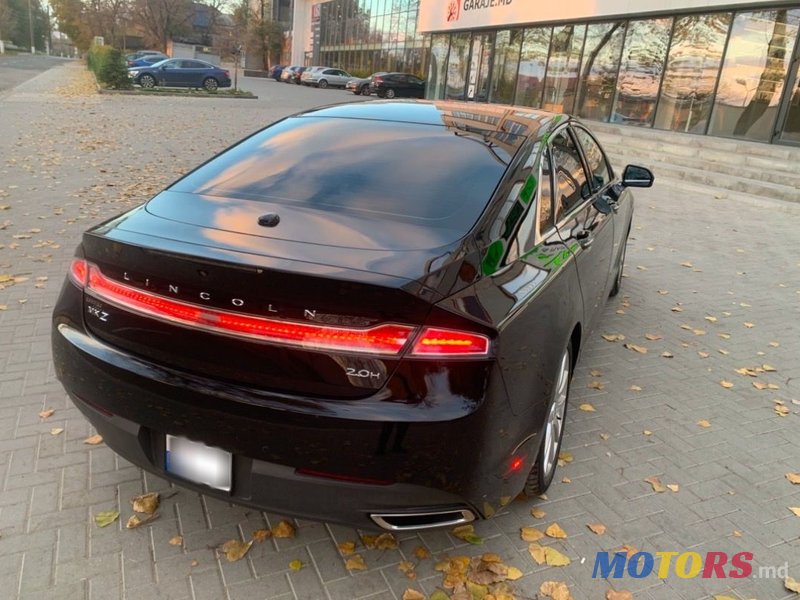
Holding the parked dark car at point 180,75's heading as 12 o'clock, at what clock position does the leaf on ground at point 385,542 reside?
The leaf on ground is roughly at 9 o'clock from the parked dark car.

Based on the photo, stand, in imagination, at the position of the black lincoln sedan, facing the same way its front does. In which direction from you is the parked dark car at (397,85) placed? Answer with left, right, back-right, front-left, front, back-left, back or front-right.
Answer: front-left

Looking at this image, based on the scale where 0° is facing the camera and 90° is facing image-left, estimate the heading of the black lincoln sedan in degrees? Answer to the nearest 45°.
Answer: approximately 225°

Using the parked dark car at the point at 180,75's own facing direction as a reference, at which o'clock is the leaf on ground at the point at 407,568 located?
The leaf on ground is roughly at 9 o'clock from the parked dark car.

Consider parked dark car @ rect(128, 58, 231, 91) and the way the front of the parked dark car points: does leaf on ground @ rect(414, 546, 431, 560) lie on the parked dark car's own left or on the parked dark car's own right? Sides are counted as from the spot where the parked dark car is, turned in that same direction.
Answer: on the parked dark car's own left

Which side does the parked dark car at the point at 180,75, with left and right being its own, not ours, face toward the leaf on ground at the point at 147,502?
left

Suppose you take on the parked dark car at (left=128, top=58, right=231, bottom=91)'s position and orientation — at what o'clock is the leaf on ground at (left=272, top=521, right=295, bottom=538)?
The leaf on ground is roughly at 9 o'clock from the parked dark car.

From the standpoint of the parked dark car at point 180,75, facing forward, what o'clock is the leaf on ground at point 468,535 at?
The leaf on ground is roughly at 9 o'clock from the parked dark car.

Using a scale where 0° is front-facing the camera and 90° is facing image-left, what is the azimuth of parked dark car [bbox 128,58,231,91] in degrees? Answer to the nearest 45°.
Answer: approximately 90°

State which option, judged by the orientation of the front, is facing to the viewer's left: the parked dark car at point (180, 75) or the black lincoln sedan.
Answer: the parked dark car

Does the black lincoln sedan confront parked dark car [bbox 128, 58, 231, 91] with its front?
no

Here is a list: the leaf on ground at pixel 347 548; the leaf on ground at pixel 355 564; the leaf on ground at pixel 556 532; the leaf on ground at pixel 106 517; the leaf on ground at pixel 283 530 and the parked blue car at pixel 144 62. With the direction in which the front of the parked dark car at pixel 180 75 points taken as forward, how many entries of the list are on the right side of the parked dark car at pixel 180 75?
1

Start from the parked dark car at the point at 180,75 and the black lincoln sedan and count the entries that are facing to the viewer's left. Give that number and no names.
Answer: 1

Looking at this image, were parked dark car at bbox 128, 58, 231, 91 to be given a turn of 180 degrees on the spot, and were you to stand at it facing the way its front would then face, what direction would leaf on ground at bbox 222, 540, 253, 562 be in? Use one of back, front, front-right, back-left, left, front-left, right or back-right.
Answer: right
